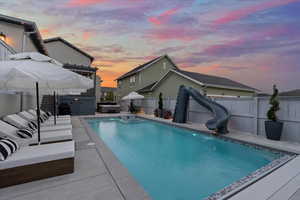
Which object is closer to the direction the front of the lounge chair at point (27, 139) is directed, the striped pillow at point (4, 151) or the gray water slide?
the gray water slide

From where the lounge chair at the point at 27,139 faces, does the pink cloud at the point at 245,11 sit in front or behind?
in front

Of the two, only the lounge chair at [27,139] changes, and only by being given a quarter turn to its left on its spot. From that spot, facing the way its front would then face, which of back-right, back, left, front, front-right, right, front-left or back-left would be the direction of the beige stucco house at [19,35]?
front

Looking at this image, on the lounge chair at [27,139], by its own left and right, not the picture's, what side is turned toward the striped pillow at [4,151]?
right

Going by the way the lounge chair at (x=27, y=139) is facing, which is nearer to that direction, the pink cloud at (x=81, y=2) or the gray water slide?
the gray water slide

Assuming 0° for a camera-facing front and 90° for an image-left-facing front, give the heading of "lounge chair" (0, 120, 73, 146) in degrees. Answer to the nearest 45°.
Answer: approximately 270°

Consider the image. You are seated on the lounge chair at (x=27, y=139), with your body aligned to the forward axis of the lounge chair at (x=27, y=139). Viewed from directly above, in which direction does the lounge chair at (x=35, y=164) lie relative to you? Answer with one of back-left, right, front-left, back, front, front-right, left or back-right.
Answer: right

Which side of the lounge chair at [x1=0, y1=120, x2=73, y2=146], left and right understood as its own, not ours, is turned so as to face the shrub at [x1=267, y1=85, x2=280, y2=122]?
front
